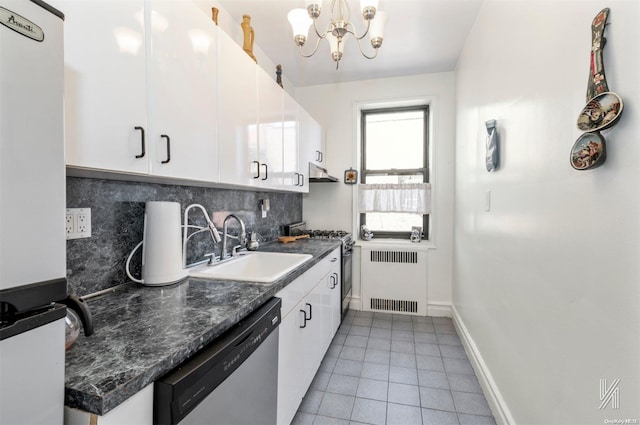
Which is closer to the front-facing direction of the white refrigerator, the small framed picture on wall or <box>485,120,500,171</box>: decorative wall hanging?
the decorative wall hanging

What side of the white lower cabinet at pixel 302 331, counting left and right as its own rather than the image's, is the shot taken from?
right

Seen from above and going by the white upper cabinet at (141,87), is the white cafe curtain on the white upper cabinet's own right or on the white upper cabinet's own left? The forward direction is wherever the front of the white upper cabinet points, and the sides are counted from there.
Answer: on the white upper cabinet's own left

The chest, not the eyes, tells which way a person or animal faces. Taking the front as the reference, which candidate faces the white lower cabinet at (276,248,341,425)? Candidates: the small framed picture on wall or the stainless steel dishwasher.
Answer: the small framed picture on wall

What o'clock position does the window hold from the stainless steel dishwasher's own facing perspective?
The window is roughly at 9 o'clock from the stainless steel dishwasher.

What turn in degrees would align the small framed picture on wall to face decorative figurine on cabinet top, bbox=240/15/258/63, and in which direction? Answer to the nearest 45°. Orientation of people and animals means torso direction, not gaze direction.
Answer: approximately 45° to its right

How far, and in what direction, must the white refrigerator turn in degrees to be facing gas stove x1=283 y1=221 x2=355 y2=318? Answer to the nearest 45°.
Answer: approximately 90° to its left

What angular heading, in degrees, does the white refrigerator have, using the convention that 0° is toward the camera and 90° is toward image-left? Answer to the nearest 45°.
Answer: approximately 315°

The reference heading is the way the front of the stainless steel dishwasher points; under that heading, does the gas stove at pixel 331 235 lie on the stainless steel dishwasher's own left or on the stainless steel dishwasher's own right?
on the stainless steel dishwasher's own left

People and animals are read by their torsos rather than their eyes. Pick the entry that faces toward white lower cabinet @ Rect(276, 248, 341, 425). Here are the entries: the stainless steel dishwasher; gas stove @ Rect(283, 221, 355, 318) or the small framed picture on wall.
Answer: the small framed picture on wall
